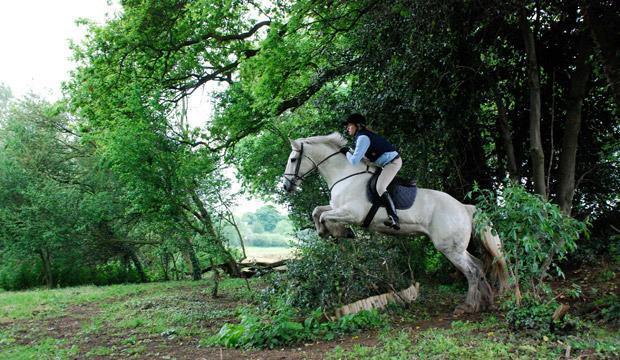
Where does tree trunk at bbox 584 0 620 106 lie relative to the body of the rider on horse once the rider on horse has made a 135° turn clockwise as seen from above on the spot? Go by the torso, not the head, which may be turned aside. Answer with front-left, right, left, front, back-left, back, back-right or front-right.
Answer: front-right

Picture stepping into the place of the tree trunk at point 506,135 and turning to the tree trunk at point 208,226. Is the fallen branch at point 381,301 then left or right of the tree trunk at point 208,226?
left

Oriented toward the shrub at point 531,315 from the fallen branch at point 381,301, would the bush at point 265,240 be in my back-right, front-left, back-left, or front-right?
back-left

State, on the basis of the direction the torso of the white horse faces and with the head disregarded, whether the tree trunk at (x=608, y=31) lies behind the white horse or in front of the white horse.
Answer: behind

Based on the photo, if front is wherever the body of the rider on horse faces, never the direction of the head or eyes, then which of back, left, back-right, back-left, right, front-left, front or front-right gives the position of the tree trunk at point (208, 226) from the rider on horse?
front-right

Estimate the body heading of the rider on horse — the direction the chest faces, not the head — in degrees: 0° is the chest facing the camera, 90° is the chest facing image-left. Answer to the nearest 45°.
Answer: approximately 90°

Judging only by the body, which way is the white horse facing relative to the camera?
to the viewer's left

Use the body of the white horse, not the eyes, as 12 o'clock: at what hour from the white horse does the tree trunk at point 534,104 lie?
The tree trunk is roughly at 5 o'clock from the white horse.

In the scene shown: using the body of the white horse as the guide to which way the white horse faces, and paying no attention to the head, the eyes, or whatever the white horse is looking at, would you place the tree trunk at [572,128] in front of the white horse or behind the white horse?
behind
